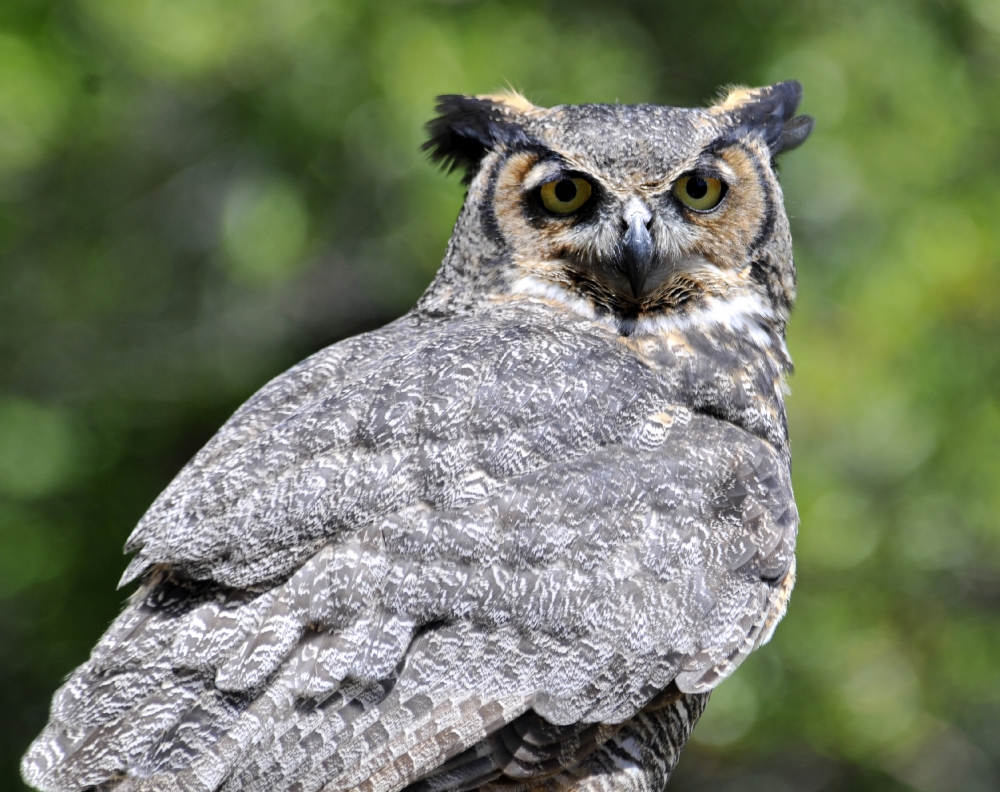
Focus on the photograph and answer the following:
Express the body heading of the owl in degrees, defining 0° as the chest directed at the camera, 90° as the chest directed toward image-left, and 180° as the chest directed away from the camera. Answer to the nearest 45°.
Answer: approximately 225°
